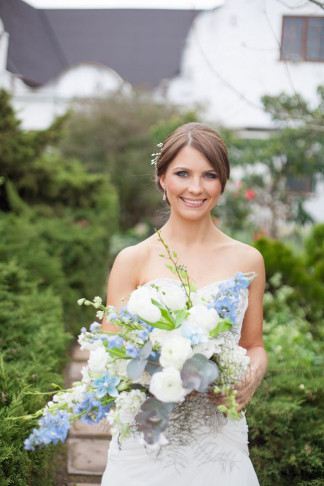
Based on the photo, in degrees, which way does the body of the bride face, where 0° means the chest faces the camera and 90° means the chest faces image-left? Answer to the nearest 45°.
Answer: approximately 0°

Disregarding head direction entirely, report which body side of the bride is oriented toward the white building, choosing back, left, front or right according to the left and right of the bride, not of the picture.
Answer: back

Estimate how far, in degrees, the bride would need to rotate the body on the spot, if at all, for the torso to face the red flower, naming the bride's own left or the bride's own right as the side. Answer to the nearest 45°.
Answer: approximately 180°

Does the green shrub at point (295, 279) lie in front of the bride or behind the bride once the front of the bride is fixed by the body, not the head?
behind

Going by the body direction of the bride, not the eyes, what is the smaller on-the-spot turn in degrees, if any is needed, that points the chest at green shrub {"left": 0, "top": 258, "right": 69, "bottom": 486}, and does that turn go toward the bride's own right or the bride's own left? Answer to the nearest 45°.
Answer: approximately 135° to the bride's own right
